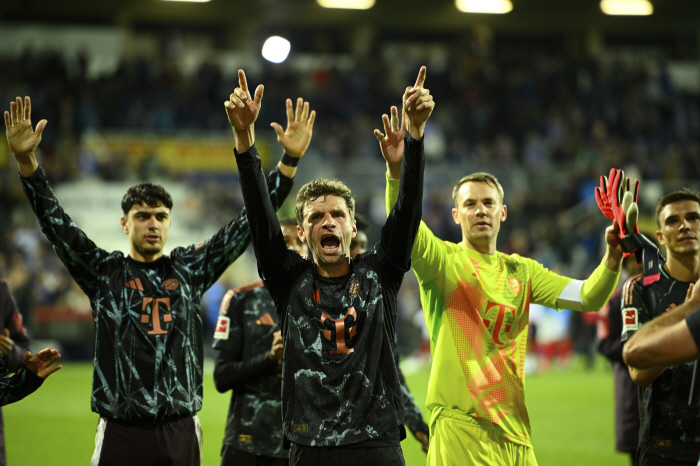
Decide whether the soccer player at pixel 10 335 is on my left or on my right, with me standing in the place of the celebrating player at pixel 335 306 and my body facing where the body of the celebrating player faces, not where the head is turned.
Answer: on my right

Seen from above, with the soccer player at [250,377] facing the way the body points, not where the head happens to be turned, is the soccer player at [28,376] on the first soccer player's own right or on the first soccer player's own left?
on the first soccer player's own right

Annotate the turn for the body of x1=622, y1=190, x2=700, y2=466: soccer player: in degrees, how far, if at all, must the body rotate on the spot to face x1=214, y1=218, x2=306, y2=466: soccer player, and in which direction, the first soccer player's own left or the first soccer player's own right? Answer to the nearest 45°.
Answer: approximately 135° to the first soccer player's own right

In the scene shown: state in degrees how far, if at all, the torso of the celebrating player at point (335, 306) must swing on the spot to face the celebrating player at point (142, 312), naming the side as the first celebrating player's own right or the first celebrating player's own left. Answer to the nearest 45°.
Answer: approximately 135° to the first celebrating player's own right

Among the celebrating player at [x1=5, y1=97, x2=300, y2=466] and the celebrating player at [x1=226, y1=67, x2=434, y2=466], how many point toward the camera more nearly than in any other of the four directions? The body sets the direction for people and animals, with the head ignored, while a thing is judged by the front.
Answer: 2

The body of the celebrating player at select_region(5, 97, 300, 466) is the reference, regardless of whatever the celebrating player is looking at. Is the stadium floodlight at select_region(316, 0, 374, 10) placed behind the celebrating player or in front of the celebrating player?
behind

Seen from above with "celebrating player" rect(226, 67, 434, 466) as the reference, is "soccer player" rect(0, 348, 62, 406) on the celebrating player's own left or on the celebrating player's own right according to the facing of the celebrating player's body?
on the celebrating player's own right

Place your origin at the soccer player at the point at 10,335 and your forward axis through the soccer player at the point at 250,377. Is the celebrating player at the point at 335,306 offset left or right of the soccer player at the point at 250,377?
right
